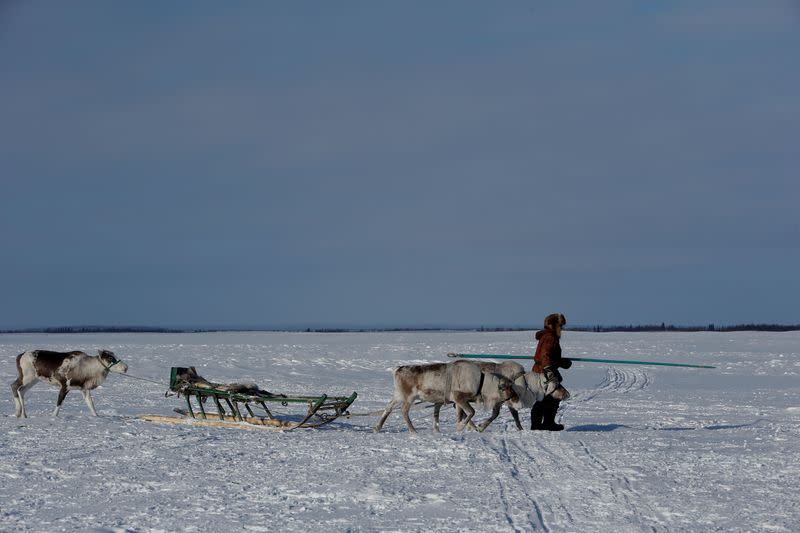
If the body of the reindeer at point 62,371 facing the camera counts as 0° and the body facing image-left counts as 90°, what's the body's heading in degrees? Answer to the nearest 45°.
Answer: approximately 270°

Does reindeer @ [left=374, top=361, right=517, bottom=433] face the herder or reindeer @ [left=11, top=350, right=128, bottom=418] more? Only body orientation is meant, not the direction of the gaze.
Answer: the herder

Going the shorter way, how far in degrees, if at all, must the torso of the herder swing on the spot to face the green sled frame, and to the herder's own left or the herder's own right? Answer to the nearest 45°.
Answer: approximately 180°

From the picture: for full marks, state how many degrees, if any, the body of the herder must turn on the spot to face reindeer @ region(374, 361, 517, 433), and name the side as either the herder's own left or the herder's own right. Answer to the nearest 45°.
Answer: approximately 135° to the herder's own right

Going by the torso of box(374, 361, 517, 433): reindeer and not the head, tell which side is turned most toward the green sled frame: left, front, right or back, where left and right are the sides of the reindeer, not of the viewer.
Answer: back

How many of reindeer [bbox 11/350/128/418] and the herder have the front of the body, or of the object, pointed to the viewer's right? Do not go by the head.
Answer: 2

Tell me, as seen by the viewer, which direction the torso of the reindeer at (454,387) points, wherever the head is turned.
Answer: to the viewer's right

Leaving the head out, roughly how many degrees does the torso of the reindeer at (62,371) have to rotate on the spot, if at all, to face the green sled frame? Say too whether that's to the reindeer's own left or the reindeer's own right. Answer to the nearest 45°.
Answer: approximately 45° to the reindeer's own right

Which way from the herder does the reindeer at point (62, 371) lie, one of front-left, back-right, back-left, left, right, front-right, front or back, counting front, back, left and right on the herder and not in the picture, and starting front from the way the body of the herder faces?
back

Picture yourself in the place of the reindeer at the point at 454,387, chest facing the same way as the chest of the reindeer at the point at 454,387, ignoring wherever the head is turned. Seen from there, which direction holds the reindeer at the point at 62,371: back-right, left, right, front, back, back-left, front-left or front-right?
back

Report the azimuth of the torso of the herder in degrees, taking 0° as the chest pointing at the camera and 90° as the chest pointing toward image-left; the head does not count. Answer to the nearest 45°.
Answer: approximately 270°
